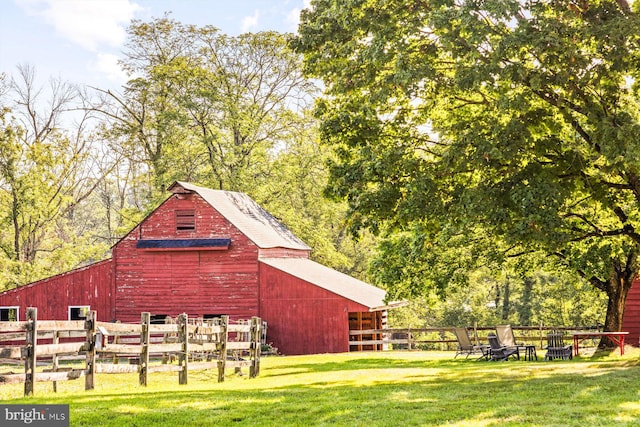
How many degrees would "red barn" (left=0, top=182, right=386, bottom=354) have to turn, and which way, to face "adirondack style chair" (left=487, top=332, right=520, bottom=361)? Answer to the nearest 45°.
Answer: approximately 45° to its left

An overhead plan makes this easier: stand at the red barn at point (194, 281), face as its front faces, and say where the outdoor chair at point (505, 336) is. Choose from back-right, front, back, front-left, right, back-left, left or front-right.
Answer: front-left

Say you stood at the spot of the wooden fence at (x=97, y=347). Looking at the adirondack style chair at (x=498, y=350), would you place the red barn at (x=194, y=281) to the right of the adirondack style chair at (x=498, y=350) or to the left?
left

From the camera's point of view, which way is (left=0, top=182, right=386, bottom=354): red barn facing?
toward the camera

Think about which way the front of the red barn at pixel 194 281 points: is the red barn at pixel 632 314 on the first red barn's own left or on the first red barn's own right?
on the first red barn's own left

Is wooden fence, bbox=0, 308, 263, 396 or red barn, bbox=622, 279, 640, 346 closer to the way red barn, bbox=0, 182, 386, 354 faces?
the wooden fence

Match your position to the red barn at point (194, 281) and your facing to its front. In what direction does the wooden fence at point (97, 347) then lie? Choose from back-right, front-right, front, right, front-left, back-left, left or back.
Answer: front

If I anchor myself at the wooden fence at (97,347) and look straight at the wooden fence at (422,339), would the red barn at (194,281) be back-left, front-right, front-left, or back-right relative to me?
front-left

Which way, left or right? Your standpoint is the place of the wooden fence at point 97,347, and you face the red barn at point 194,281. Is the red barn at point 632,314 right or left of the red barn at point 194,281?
right
